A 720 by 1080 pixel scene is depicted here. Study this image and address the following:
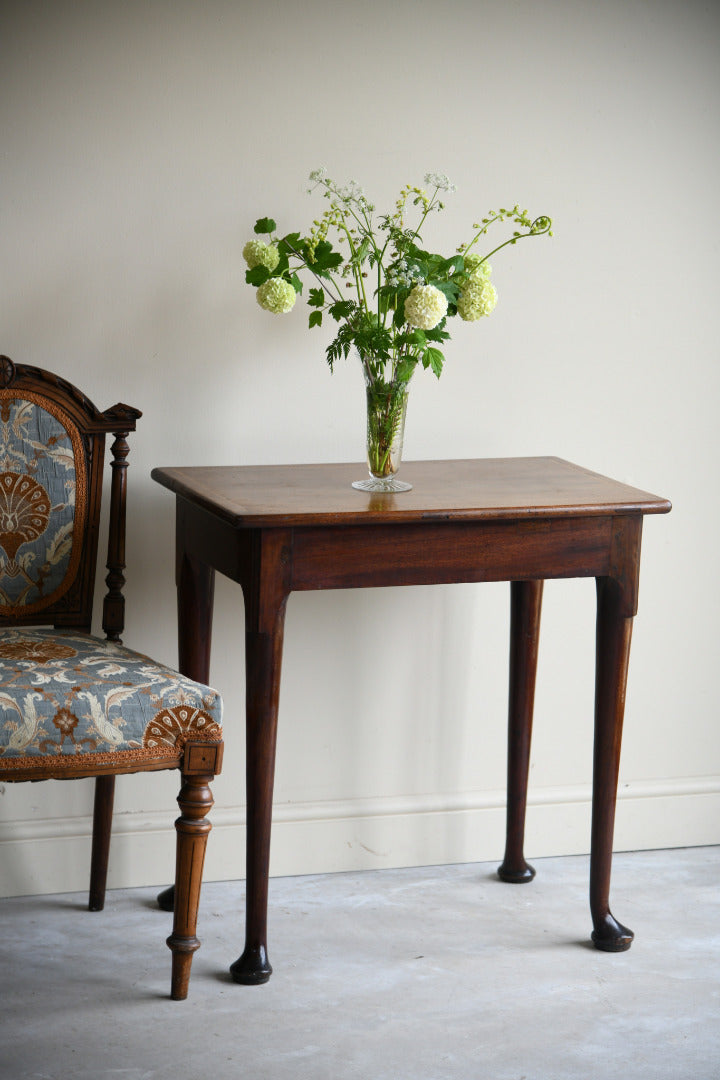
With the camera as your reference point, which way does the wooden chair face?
facing the viewer
